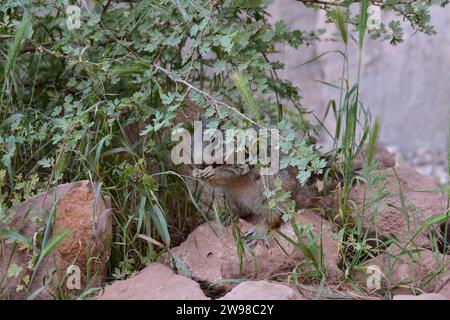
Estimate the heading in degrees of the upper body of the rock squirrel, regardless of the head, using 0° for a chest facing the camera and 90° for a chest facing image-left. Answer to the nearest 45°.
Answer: approximately 90°

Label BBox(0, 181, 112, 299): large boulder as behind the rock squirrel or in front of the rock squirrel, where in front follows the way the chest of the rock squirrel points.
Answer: in front

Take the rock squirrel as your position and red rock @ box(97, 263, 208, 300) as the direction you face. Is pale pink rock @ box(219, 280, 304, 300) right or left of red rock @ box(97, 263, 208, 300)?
left

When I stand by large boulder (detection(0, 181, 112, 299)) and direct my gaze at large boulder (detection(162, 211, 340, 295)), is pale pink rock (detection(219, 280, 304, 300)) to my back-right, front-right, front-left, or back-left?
front-right

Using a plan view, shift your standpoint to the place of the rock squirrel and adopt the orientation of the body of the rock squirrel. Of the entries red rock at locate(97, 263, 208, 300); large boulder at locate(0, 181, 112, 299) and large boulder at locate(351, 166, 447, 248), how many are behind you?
1

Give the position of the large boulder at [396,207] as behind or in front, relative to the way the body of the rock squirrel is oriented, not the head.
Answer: behind

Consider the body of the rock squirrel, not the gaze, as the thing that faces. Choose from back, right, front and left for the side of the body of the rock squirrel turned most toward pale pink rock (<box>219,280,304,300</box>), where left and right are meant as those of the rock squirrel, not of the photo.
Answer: left

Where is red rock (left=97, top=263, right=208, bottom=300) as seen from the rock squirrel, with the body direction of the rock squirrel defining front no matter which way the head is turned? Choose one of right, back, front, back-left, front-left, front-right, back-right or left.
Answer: front-left
